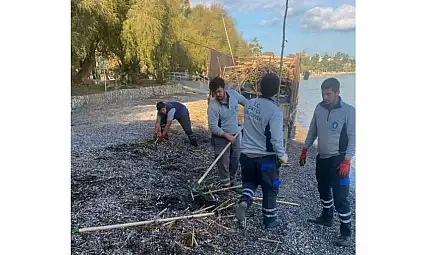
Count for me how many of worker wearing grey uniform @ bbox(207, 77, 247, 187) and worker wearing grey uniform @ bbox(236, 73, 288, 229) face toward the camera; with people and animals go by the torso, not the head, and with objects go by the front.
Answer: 1

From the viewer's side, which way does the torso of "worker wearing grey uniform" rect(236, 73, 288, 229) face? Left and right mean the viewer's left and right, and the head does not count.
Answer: facing away from the viewer and to the right of the viewer

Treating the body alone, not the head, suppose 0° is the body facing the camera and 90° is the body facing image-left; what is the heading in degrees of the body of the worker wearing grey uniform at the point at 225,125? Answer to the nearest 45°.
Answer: approximately 0°

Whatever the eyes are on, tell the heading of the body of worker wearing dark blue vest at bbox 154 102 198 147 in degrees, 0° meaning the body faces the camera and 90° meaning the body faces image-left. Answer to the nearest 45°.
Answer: approximately 45°
